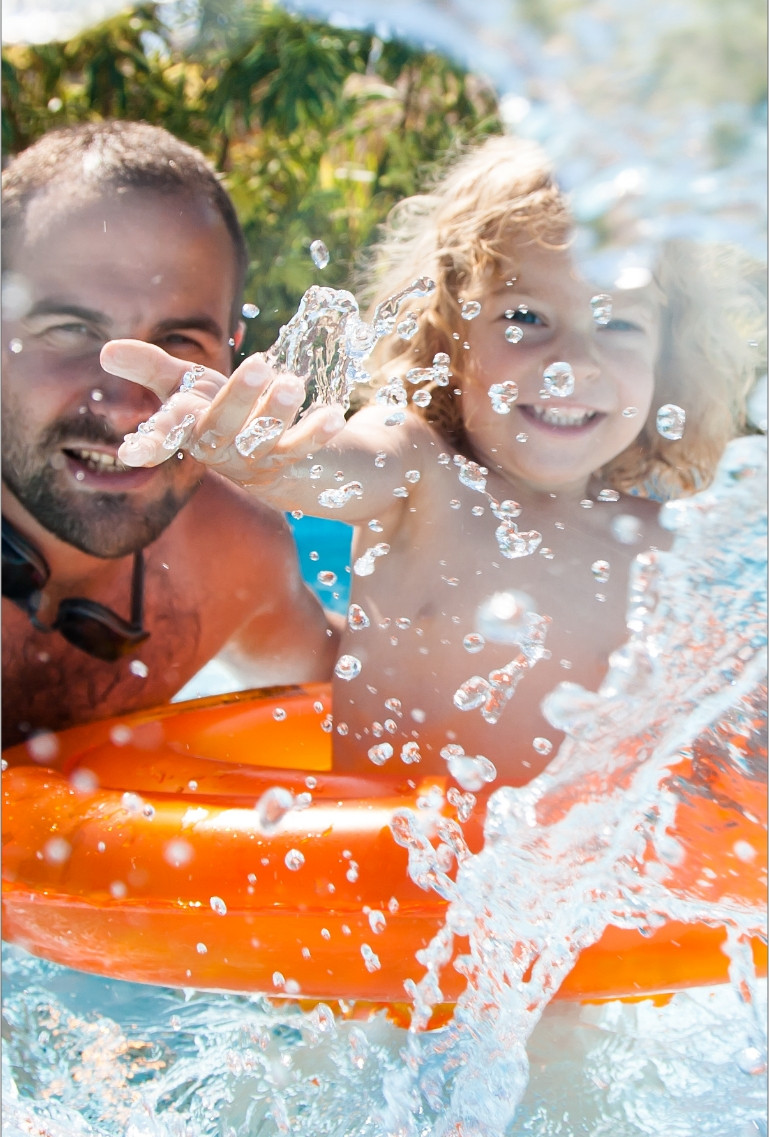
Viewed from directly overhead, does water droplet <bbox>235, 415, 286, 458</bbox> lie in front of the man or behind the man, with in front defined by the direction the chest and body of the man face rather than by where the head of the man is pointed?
in front

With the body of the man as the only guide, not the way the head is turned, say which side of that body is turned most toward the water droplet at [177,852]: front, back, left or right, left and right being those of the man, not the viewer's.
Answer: front

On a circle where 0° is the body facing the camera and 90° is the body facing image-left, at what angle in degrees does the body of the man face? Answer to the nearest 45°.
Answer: approximately 0°

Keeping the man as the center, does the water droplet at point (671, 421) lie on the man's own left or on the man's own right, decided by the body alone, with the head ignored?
on the man's own left
